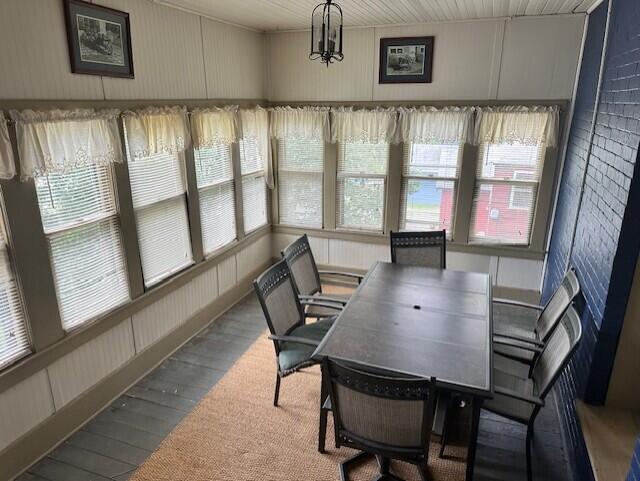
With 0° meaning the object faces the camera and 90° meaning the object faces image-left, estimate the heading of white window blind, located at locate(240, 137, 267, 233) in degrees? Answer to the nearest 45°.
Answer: approximately 315°

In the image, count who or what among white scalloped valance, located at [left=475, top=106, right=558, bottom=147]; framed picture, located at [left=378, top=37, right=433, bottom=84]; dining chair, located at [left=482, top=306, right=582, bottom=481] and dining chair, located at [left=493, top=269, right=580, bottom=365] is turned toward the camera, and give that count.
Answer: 2

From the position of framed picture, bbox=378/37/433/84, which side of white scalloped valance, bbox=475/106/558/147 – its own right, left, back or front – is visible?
right

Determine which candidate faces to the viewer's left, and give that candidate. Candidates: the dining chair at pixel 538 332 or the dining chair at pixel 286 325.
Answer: the dining chair at pixel 538 332

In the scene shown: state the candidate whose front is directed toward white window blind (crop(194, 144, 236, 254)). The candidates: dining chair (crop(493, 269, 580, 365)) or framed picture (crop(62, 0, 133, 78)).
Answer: the dining chair

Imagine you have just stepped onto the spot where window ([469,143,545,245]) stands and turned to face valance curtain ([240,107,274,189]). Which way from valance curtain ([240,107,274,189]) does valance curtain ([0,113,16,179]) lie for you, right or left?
left

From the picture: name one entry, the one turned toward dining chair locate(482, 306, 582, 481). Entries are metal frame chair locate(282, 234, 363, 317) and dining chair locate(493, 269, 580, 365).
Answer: the metal frame chair

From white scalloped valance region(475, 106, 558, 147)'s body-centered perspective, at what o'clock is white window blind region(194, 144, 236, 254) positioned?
The white window blind is roughly at 2 o'clock from the white scalloped valance.

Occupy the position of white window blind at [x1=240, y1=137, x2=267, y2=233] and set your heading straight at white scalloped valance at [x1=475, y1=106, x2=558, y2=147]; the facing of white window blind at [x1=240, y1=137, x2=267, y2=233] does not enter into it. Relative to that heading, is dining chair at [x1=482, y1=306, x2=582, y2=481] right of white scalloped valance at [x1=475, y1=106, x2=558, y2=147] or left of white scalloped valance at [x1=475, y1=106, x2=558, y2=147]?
right

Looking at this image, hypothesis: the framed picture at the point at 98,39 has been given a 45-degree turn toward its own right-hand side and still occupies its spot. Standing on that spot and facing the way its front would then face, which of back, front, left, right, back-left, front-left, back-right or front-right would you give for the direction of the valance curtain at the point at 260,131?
back-left

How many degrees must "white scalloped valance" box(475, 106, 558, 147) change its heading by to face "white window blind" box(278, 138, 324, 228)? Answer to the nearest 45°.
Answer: approximately 90° to its right

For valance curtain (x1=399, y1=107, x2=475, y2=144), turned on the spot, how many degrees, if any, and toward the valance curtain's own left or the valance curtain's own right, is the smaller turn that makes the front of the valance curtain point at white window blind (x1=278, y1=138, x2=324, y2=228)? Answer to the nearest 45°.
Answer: approximately 90° to the valance curtain's own right

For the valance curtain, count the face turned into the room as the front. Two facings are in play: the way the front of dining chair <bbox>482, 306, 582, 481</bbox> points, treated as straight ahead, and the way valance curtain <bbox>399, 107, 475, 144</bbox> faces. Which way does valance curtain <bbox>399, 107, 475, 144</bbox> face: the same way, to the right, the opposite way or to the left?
to the left

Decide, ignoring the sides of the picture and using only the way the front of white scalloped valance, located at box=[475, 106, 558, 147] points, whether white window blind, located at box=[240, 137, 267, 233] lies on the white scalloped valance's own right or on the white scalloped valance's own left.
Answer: on the white scalloped valance's own right

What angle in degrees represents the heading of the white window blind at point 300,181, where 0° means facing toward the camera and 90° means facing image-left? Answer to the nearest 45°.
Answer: approximately 0°

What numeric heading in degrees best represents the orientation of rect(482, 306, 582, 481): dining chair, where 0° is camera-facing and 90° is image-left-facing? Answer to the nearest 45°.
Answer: approximately 90°

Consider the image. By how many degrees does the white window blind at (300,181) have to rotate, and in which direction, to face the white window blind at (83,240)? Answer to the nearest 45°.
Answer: approximately 45° to its right
